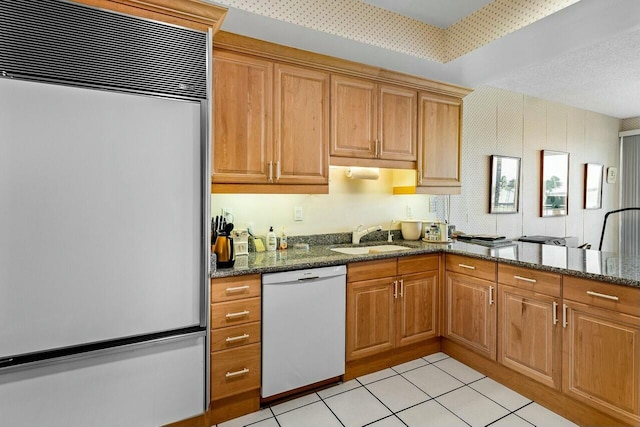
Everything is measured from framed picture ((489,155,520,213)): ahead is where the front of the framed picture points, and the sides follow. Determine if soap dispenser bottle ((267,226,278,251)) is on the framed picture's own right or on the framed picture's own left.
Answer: on the framed picture's own right

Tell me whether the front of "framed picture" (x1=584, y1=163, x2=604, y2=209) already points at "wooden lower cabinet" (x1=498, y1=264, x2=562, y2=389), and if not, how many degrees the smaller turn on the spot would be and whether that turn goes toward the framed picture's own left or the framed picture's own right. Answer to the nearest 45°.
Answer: approximately 45° to the framed picture's own right

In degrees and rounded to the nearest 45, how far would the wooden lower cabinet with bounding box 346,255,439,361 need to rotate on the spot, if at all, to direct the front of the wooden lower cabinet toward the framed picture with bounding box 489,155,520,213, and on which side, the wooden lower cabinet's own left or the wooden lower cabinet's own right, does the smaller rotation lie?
approximately 90° to the wooden lower cabinet's own left

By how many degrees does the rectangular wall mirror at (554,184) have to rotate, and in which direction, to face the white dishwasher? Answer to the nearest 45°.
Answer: approximately 45° to its right

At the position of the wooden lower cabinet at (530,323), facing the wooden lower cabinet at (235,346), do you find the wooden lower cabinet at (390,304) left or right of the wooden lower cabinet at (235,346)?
right

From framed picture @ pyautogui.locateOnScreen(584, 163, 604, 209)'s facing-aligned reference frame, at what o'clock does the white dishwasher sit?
The white dishwasher is roughly at 2 o'clock from the framed picture.

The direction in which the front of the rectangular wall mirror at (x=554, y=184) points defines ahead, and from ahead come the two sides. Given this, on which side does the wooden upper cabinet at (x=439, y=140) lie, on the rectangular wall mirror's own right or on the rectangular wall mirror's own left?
on the rectangular wall mirror's own right
